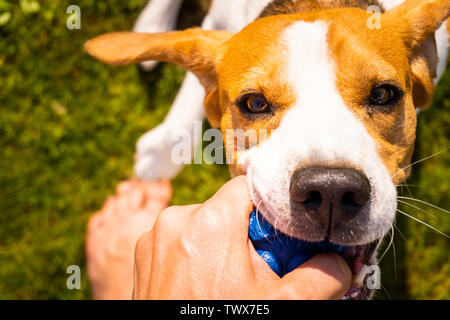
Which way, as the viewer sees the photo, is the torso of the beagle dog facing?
toward the camera
